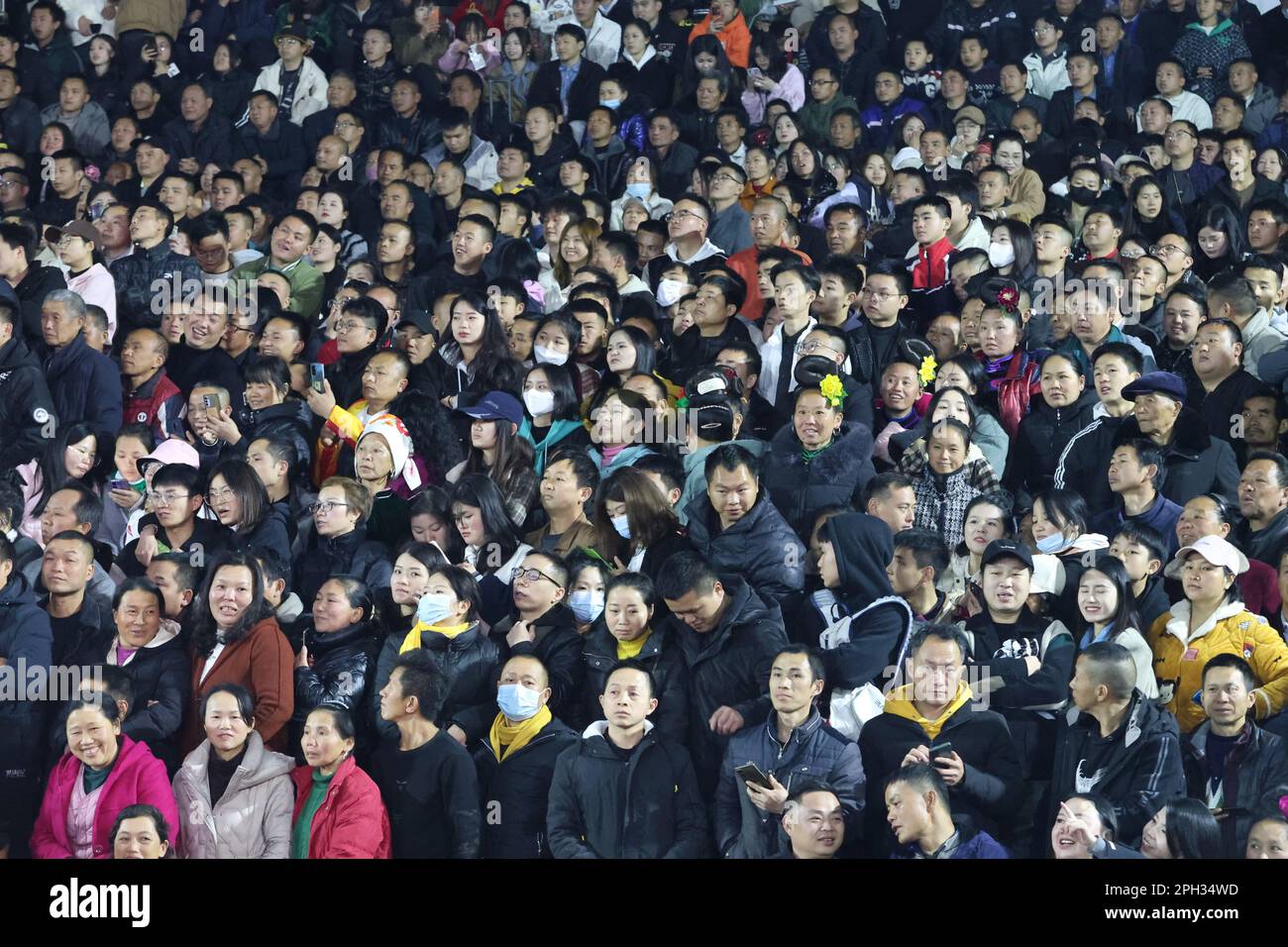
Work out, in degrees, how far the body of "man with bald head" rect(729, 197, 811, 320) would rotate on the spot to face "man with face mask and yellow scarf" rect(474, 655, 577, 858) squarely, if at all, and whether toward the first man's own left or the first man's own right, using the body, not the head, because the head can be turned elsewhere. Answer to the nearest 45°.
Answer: approximately 45° to the first man's own left

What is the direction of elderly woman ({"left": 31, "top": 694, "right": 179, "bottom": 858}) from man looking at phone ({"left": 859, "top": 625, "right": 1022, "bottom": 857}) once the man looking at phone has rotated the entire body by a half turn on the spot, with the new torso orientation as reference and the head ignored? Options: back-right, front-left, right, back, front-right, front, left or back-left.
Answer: left

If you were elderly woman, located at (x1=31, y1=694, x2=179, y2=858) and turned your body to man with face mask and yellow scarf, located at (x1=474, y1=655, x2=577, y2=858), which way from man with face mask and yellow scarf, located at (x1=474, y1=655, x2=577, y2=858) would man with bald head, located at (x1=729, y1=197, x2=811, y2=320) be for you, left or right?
left

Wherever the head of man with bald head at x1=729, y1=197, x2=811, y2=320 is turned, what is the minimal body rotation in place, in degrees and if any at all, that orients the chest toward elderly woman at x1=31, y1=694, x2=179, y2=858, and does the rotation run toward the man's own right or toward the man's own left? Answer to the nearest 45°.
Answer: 0° — they already face them

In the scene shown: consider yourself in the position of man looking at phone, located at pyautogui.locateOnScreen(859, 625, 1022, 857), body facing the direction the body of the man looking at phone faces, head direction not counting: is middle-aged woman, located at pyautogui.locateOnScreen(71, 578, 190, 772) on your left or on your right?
on your right

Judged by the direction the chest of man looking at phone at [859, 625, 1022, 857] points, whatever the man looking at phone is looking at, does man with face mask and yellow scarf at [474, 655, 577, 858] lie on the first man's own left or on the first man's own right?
on the first man's own right

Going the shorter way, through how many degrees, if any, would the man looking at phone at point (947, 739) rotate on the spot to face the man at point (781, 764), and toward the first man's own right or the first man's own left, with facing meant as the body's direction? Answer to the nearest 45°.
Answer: approximately 90° to the first man's own right

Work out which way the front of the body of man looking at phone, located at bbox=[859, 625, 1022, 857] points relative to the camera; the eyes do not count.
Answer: toward the camera

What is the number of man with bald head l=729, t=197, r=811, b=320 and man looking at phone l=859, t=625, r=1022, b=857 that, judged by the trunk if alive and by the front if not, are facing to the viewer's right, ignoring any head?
0

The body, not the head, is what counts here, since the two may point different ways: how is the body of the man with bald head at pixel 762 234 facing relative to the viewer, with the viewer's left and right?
facing the viewer and to the left of the viewer

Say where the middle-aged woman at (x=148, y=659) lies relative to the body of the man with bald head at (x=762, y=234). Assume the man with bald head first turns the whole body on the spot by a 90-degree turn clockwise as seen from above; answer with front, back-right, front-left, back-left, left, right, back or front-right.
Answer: left
